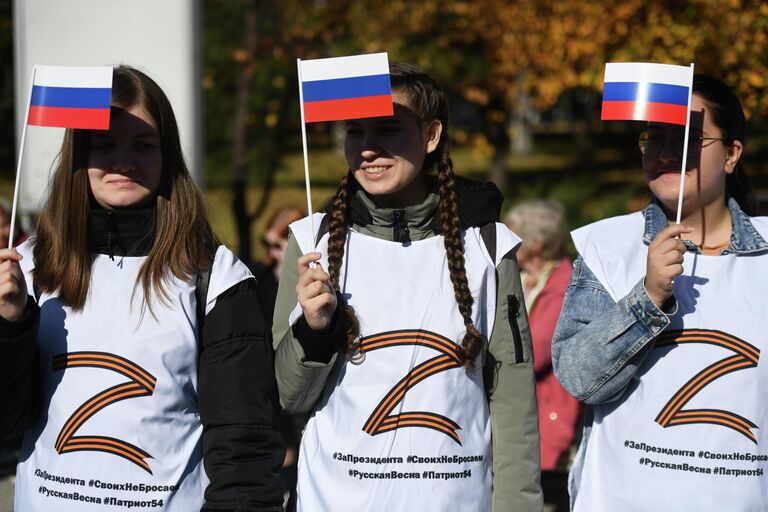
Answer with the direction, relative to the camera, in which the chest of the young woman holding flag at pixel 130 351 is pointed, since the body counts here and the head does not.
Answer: toward the camera

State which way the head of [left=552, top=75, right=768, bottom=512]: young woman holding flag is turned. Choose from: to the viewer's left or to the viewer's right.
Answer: to the viewer's left

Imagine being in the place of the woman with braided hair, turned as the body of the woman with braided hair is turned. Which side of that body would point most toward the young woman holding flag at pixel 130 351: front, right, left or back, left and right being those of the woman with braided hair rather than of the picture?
right

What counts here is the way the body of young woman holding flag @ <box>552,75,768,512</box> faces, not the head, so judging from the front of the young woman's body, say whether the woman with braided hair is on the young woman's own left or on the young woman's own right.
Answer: on the young woman's own right

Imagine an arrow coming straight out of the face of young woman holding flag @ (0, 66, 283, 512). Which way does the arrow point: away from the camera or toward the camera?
toward the camera

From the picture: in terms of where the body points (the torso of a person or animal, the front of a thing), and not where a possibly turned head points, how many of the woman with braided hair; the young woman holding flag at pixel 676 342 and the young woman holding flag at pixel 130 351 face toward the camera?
3

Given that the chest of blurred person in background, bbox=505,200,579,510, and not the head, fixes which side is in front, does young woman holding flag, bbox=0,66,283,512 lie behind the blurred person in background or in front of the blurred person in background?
in front

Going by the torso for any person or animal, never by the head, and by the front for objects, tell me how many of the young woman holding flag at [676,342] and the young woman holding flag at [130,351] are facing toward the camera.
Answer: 2

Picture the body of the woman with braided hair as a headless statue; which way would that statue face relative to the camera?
toward the camera

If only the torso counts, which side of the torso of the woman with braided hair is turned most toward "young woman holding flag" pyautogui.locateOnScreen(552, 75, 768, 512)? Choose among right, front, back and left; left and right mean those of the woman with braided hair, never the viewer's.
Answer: left

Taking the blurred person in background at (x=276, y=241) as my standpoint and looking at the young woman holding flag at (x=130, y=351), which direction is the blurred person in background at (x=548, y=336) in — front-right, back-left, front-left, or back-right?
front-left

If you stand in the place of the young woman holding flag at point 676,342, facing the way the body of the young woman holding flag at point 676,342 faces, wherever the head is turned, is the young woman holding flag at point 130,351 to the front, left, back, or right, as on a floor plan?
right

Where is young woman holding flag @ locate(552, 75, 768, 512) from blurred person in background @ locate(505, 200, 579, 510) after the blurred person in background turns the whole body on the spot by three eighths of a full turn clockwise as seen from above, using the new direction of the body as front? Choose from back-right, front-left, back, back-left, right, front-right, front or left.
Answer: back

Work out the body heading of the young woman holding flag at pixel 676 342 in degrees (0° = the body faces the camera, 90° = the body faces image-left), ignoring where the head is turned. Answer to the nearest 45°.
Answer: approximately 0°

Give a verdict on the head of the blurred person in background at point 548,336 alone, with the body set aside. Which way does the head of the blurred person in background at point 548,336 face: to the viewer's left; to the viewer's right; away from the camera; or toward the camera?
to the viewer's left

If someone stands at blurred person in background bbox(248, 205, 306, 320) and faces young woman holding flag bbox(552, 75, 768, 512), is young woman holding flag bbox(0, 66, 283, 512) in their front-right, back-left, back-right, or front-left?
front-right
